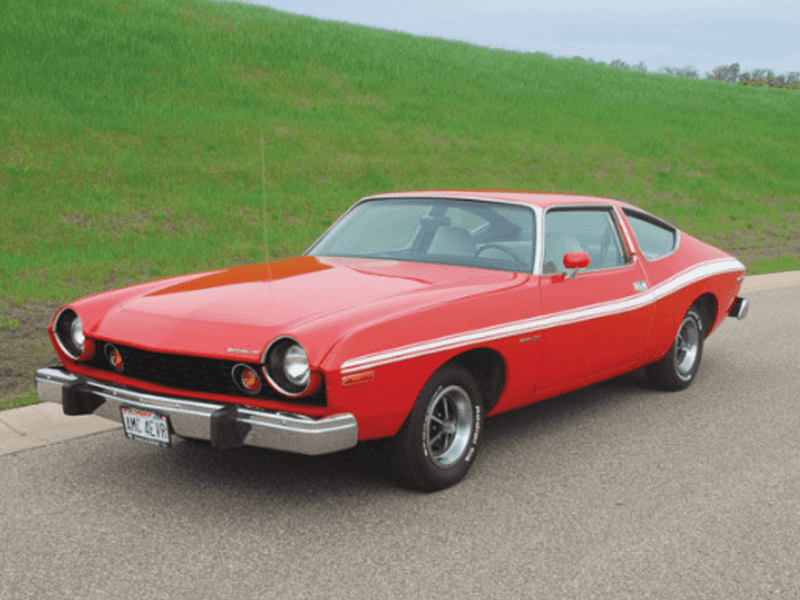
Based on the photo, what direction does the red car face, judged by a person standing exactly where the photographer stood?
facing the viewer and to the left of the viewer
